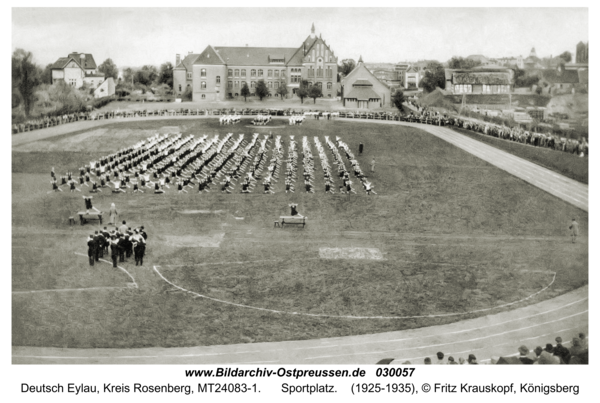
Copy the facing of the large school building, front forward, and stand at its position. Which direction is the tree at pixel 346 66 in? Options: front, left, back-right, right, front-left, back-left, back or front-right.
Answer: left

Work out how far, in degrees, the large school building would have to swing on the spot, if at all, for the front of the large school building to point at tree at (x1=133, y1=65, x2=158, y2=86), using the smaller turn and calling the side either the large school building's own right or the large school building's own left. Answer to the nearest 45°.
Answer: approximately 45° to the large school building's own right

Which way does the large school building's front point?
toward the camera

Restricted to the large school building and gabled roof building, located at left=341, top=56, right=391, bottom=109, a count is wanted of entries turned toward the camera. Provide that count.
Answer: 2

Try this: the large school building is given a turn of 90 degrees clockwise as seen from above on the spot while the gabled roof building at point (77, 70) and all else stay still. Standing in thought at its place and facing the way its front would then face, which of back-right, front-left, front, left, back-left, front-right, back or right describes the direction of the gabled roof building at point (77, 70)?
front-left

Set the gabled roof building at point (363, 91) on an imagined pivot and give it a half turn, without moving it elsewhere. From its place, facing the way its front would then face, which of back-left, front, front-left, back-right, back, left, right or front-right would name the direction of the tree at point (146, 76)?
back-left

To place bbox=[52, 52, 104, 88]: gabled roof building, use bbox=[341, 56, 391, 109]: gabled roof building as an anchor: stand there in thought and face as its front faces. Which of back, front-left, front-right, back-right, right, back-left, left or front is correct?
front-right

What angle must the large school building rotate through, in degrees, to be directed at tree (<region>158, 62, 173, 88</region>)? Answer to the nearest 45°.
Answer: approximately 45° to its right

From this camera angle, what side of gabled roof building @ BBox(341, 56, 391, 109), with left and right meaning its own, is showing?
front
